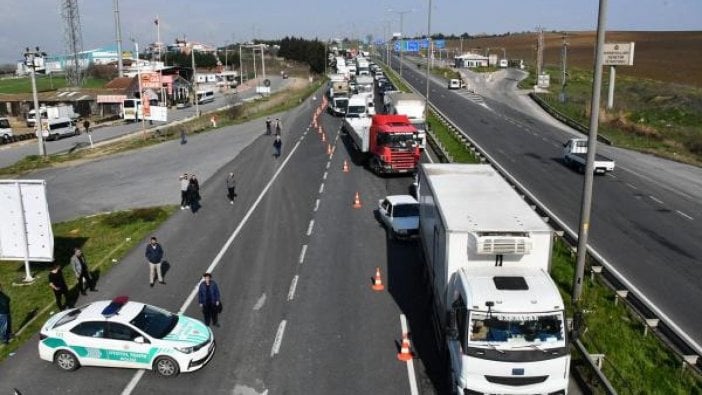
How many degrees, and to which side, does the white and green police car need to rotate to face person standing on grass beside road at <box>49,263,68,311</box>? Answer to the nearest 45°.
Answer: approximately 135° to its left

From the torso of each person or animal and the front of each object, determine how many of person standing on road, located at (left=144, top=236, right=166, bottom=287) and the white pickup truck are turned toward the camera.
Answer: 1

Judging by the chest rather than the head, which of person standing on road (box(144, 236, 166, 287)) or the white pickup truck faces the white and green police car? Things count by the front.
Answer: the person standing on road

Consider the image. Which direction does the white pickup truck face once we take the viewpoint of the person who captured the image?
facing away from the viewer and to the left of the viewer

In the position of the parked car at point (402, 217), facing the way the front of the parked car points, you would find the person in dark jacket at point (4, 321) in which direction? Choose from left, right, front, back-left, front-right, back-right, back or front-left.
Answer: right

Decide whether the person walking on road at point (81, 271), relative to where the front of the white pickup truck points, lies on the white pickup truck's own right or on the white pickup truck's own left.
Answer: on the white pickup truck's own left

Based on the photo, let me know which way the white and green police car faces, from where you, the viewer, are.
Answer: facing the viewer and to the right of the viewer

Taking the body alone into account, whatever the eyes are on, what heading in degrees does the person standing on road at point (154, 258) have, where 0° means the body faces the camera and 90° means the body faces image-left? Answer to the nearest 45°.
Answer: approximately 0°

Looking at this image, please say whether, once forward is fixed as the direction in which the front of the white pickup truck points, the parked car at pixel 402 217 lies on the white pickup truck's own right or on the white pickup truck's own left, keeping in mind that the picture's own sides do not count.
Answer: on the white pickup truck's own left

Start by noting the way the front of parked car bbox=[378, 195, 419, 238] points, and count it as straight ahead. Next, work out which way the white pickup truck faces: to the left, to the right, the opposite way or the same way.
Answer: the opposite way

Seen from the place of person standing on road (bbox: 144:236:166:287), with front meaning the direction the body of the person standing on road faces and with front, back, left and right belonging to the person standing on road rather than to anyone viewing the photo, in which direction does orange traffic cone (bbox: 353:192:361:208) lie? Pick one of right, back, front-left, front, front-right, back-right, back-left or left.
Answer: back-left

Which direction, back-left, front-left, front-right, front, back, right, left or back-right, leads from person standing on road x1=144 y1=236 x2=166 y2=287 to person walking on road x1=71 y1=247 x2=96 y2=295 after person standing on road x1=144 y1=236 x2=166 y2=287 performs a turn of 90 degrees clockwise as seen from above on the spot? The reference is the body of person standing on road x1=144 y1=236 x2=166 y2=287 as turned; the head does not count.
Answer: front

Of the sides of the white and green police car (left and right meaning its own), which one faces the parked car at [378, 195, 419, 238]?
left

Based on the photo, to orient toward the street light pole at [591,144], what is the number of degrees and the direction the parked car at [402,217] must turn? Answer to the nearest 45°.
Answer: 0° — it already faces it

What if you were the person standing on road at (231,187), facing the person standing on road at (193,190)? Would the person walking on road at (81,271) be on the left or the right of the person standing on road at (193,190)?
left

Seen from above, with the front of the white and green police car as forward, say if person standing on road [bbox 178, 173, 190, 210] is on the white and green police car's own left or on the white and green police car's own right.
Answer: on the white and green police car's own left

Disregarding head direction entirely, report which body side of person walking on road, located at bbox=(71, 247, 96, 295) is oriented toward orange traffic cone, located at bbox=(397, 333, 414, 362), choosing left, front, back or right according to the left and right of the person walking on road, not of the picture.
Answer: front

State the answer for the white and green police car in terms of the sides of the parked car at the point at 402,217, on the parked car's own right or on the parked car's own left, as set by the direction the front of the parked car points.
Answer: on the parked car's own right
